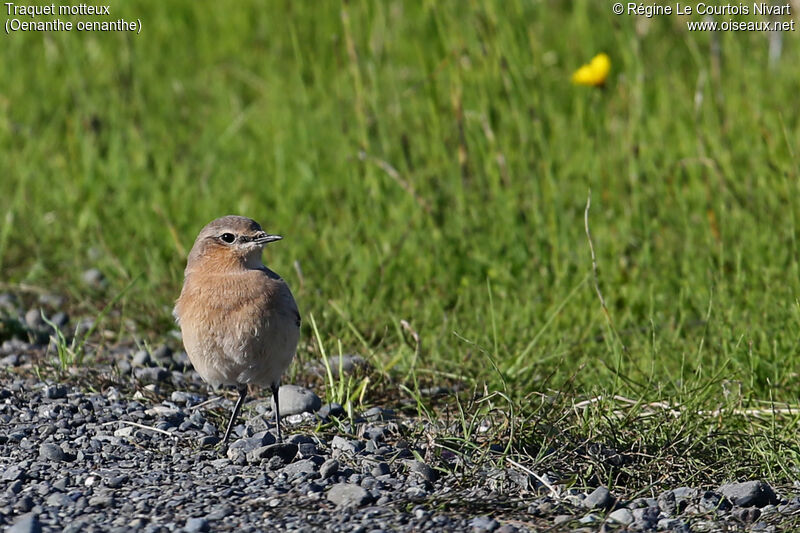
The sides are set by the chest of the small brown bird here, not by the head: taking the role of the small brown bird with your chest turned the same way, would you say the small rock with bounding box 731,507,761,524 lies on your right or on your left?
on your left

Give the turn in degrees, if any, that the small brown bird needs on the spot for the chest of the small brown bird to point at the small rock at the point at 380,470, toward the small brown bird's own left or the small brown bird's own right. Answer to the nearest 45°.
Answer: approximately 45° to the small brown bird's own left

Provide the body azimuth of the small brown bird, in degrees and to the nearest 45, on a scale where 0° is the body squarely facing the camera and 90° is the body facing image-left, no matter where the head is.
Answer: approximately 0°

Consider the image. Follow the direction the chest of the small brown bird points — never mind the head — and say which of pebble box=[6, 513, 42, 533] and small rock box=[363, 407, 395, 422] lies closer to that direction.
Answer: the pebble

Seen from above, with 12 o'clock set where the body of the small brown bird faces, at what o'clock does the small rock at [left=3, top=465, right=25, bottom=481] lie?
The small rock is roughly at 2 o'clock from the small brown bird.

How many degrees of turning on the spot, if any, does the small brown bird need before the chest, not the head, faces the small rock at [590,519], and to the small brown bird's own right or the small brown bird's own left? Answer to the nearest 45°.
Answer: approximately 45° to the small brown bird's own left

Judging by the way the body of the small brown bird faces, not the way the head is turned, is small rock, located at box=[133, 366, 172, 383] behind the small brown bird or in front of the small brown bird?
behind
